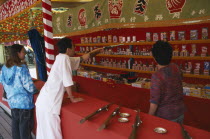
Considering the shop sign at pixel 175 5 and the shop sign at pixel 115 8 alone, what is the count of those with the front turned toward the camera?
2

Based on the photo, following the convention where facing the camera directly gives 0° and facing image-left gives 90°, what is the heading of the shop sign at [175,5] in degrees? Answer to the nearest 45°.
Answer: approximately 0°

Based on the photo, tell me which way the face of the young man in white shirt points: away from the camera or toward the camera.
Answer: away from the camera

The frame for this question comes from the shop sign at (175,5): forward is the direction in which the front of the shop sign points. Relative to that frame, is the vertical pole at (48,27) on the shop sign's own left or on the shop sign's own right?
on the shop sign's own right
